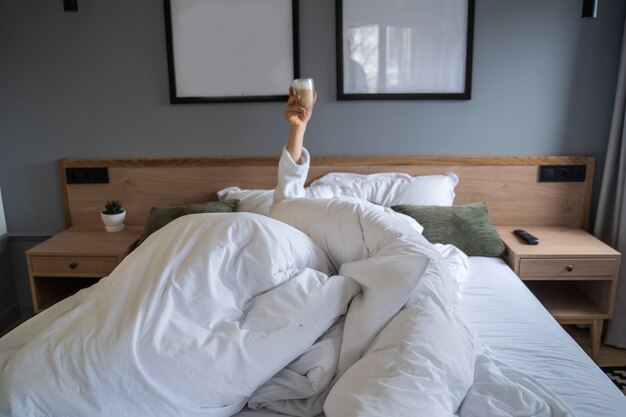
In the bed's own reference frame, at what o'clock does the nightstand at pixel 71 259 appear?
The nightstand is roughly at 4 o'clock from the bed.

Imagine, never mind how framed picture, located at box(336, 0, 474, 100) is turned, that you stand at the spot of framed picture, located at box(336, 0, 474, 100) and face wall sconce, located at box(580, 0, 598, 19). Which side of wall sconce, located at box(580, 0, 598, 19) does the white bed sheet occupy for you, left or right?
right

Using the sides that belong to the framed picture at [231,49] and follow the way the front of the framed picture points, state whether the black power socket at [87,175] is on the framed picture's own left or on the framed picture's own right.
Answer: on the framed picture's own right

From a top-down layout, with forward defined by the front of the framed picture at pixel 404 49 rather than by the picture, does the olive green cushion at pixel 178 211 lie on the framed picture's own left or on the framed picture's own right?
on the framed picture's own right

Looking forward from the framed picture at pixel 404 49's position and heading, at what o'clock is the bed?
The bed is roughly at 12 o'clock from the framed picture.

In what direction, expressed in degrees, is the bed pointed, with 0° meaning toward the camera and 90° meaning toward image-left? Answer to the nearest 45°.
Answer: approximately 0°

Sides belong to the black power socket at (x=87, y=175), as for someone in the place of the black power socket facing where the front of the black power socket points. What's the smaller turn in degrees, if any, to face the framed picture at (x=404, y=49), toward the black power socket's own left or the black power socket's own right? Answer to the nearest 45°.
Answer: approximately 45° to the black power socket's own left

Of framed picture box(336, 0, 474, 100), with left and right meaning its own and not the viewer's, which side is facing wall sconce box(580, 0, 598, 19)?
left

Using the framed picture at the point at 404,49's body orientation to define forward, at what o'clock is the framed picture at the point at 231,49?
the framed picture at the point at 231,49 is roughly at 3 o'clock from the framed picture at the point at 404,49.

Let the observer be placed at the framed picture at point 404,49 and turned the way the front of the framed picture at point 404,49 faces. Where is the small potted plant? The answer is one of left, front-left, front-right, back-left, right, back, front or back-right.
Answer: right
